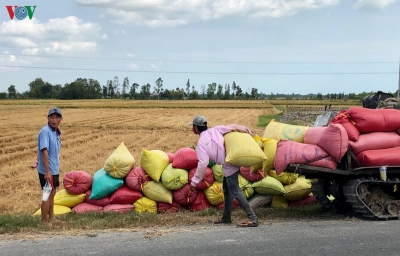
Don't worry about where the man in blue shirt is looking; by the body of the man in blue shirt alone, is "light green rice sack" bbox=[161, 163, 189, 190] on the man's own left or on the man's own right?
on the man's own left

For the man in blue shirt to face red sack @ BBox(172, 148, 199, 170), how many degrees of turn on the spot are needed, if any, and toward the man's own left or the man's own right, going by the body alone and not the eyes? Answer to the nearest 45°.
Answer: approximately 45° to the man's own left

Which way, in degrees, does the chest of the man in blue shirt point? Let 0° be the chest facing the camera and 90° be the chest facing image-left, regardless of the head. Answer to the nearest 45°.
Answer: approximately 315°
